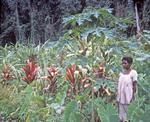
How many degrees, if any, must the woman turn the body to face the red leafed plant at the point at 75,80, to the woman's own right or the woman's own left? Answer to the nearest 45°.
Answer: approximately 90° to the woman's own right

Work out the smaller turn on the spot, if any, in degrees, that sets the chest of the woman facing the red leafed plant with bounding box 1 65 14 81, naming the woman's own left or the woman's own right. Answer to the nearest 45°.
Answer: approximately 90° to the woman's own right

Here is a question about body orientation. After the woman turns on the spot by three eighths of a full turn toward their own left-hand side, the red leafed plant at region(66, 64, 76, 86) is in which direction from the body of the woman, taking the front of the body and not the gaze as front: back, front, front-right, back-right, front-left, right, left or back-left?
back-left

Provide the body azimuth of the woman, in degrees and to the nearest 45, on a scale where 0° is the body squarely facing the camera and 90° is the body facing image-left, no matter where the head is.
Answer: approximately 45°
